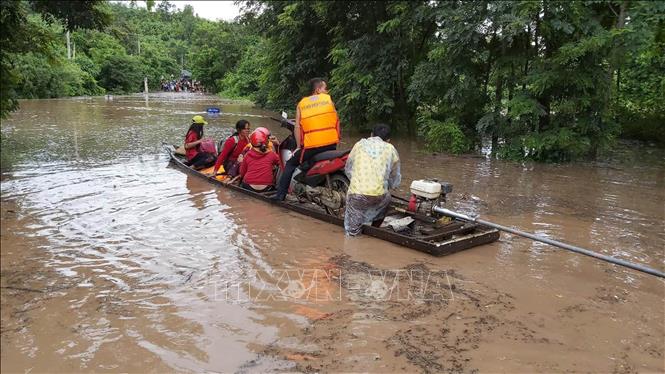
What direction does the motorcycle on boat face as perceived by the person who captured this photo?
facing away from the viewer and to the left of the viewer

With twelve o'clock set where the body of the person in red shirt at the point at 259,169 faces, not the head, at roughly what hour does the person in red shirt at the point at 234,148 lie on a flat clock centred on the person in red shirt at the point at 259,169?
the person in red shirt at the point at 234,148 is roughly at 11 o'clock from the person in red shirt at the point at 259,169.

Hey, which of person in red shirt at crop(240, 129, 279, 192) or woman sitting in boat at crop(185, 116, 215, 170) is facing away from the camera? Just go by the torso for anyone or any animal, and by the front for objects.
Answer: the person in red shirt

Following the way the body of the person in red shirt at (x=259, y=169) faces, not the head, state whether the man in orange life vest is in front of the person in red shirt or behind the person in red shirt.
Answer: behind

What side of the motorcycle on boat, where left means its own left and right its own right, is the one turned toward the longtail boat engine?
back

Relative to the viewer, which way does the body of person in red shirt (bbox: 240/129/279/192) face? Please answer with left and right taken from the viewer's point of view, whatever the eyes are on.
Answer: facing away from the viewer

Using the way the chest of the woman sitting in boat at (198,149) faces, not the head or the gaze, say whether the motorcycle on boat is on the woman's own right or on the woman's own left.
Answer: on the woman's own right
